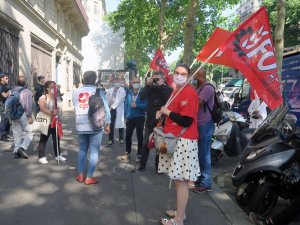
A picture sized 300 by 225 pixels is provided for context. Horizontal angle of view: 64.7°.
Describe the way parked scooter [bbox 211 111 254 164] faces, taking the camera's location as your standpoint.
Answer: facing the viewer and to the left of the viewer

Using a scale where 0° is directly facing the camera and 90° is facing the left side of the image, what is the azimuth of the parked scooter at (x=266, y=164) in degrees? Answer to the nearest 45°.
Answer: approximately 45°

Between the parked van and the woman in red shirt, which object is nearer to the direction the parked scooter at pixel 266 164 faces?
the woman in red shirt

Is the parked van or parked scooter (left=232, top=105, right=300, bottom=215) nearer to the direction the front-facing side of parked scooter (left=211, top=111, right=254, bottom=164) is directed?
the parked scooter

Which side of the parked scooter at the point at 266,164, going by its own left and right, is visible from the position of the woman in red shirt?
front

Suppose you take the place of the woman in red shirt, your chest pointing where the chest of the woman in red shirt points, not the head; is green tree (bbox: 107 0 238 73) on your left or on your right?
on your right
